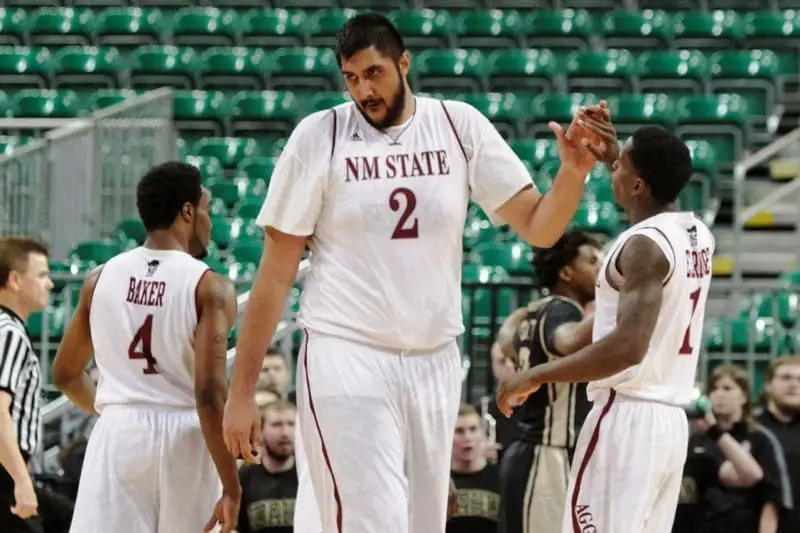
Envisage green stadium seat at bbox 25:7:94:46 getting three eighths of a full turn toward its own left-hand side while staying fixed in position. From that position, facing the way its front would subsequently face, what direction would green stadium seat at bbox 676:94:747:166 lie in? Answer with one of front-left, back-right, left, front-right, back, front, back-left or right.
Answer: right

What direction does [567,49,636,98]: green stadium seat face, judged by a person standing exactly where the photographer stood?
facing the viewer

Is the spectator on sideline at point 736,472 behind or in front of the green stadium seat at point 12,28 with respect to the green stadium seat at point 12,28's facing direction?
in front

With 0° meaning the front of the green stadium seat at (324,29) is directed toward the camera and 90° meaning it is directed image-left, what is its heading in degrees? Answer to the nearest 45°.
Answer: approximately 0°

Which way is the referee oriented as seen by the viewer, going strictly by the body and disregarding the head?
to the viewer's right

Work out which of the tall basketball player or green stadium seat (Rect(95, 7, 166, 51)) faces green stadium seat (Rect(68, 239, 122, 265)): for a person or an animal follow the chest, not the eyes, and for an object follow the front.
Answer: green stadium seat (Rect(95, 7, 166, 51))

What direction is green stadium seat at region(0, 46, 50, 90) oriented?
toward the camera

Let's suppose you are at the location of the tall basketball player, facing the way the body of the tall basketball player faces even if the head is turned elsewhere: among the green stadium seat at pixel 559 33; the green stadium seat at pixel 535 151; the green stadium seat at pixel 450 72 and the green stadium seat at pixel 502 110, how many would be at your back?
4

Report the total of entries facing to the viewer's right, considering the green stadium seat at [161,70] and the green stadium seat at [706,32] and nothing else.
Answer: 0

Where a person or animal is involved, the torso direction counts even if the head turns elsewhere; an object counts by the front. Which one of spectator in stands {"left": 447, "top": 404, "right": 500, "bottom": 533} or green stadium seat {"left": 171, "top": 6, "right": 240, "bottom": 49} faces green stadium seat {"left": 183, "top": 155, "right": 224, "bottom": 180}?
green stadium seat {"left": 171, "top": 6, "right": 240, "bottom": 49}

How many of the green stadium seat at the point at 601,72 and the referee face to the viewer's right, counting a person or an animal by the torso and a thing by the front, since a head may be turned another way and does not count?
1

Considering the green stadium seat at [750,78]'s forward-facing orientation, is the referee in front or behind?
in front

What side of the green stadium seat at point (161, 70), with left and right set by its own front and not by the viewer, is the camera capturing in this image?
front

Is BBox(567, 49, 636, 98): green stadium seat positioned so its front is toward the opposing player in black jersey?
yes

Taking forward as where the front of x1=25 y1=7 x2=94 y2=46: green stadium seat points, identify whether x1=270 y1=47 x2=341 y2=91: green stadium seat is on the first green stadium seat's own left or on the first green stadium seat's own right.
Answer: on the first green stadium seat's own left

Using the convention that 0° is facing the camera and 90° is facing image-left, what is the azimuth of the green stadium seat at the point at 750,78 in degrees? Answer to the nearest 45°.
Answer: approximately 0°

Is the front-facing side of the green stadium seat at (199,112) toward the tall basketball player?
yes

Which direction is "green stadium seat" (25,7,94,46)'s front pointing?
toward the camera
